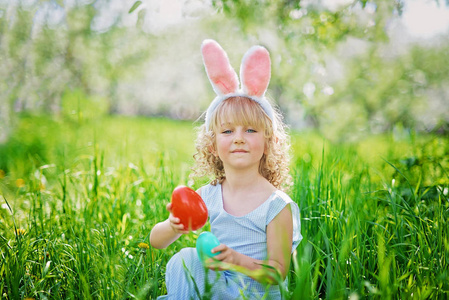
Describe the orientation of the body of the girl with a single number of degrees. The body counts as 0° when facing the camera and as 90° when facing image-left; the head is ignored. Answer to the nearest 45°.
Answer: approximately 45°

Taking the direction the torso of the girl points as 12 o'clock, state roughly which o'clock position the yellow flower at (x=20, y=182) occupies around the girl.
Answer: The yellow flower is roughly at 3 o'clock from the girl.
